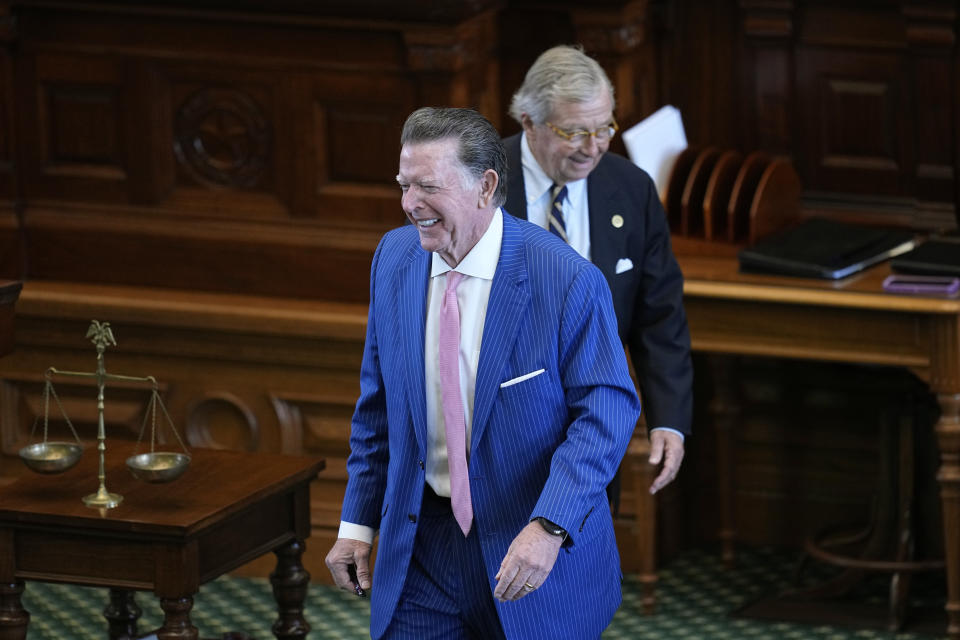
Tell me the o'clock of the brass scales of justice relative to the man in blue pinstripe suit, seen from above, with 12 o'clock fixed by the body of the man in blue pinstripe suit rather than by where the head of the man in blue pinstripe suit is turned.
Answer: The brass scales of justice is roughly at 3 o'clock from the man in blue pinstripe suit.

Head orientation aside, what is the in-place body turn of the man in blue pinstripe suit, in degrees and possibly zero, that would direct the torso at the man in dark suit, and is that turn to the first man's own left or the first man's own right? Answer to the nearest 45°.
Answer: approximately 135° to the first man's own right

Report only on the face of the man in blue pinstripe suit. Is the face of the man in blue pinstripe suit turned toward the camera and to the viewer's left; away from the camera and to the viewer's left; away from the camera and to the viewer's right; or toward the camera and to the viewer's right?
toward the camera and to the viewer's left

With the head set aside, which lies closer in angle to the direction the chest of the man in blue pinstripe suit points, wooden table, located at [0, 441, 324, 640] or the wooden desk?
the wooden table

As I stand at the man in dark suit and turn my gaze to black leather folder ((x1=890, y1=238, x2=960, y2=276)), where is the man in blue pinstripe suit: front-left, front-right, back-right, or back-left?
back-right

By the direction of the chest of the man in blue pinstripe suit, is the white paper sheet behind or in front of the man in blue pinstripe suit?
behind

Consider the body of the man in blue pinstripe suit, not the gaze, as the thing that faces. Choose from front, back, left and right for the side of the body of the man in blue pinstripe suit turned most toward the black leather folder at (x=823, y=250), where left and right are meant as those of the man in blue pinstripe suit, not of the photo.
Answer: back

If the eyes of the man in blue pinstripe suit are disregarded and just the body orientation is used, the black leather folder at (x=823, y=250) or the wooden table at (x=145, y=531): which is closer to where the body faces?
the wooden table

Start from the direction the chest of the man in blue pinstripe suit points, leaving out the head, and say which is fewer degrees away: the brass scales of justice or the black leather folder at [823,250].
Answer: the brass scales of justice

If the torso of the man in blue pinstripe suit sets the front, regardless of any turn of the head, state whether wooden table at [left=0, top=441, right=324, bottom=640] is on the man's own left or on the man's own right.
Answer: on the man's own right

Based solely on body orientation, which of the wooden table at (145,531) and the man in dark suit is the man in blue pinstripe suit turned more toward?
the wooden table

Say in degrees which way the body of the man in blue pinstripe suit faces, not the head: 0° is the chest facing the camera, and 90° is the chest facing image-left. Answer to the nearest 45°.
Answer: approximately 45°

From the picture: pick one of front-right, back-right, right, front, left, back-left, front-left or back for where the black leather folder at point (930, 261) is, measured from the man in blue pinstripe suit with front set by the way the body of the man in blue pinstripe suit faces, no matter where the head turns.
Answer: back
